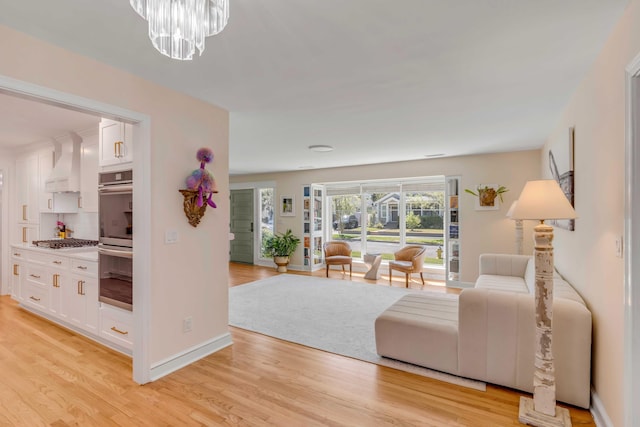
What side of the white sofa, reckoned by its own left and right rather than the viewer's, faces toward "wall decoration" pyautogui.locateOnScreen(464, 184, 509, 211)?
right

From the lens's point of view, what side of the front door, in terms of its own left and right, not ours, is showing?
front

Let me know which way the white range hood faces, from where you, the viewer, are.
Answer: facing the viewer and to the left of the viewer

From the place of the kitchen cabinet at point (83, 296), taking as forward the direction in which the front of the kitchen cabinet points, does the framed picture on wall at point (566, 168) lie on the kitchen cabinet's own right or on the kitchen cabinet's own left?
on the kitchen cabinet's own left

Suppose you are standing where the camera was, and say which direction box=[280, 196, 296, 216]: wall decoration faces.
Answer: facing the viewer

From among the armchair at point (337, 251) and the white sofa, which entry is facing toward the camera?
the armchair

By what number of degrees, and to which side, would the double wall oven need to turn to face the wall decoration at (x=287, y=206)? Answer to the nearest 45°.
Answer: approximately 180°

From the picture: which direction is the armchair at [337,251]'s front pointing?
toward the camera

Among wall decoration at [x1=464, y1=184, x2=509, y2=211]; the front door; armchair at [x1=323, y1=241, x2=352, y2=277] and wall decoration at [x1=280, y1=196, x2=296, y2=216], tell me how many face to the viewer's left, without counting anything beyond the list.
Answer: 0

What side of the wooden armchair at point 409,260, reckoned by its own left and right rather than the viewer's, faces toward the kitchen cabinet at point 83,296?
front

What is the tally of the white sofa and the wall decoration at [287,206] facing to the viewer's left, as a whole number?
1
